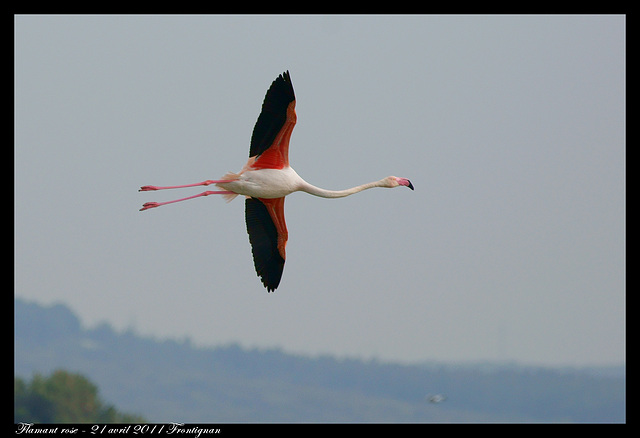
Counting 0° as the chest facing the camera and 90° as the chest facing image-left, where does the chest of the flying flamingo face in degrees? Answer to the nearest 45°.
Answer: approximately 270°
